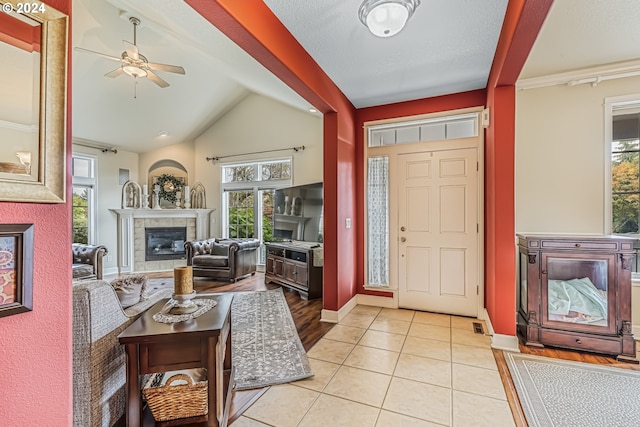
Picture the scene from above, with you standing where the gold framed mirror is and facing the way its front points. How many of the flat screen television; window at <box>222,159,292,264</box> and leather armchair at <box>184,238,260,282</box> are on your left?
3

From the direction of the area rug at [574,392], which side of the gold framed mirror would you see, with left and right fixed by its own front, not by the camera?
front

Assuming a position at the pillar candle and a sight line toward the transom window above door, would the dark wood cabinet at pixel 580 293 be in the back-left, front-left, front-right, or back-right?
front-right

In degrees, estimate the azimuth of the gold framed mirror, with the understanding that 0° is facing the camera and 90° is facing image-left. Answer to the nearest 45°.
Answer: approximately 315°

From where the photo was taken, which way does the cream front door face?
toward the camera

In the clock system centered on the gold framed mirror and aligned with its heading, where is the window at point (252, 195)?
The window is roughly at 9 o'clock from the gold framed mirror.

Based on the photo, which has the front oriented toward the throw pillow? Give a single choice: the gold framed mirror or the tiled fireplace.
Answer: the tiled fireplace

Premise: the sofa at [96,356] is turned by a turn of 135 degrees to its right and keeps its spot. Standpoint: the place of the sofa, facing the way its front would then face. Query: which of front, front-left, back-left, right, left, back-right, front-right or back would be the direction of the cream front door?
left

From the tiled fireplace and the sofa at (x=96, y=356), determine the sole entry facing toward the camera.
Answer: the tiled fireplace

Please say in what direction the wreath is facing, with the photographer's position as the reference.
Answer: facing the viewer

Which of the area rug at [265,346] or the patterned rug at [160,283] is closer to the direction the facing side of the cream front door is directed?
the area rug

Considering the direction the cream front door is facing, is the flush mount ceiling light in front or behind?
in front

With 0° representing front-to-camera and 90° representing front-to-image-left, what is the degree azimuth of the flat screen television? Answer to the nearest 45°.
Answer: approximately 45°

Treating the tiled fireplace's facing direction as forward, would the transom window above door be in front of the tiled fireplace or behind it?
in front

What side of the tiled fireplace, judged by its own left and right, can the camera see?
front
